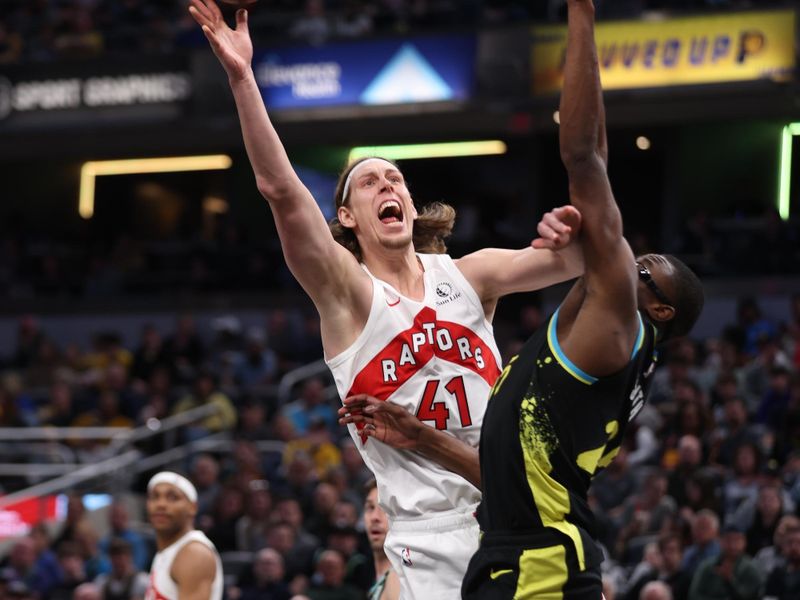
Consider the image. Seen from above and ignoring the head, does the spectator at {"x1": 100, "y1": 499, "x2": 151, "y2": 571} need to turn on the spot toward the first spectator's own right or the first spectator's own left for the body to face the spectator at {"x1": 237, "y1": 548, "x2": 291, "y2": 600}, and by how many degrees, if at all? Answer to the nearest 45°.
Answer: approximately 45° to the first spectator's own left

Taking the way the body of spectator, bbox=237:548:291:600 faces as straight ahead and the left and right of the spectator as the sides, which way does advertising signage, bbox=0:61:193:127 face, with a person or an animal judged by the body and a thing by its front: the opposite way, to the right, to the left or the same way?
the same way

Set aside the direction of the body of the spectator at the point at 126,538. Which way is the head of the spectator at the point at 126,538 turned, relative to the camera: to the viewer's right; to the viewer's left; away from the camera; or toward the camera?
toward the camera

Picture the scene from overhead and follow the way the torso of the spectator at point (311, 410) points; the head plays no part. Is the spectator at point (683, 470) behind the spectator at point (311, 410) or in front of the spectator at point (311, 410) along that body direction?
in front

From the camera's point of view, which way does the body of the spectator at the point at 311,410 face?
toward the camera

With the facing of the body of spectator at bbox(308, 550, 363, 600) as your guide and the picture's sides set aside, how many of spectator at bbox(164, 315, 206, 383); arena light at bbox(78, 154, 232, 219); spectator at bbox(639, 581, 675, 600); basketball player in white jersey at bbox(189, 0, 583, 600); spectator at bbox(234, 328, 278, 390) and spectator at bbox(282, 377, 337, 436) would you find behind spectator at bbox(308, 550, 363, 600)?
4

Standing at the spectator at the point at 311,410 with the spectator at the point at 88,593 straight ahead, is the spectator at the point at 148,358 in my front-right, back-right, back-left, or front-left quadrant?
back-right

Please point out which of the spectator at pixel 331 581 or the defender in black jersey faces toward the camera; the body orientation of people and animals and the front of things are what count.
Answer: the spectator

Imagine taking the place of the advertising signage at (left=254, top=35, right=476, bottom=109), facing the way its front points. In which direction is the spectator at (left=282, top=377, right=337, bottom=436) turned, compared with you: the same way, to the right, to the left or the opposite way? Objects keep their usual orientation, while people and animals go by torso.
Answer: the same way

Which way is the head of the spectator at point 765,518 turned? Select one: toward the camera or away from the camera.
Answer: toward the camera

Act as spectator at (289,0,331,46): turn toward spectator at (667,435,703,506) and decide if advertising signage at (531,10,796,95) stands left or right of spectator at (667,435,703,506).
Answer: left

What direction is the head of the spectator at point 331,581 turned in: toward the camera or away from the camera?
toward the camera

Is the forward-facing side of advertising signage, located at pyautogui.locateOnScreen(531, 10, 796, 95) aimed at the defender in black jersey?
yes

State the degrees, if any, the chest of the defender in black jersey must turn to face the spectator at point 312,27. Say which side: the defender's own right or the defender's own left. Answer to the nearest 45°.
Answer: approximately 90° to the defender's own right

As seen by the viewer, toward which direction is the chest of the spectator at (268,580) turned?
toward the camera

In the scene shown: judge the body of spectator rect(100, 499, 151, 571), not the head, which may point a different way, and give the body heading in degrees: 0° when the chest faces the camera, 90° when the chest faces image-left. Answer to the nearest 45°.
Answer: approximately 0°

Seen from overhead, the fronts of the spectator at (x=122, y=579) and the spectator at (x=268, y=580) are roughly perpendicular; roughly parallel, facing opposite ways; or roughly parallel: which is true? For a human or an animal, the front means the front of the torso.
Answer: roughly parallel

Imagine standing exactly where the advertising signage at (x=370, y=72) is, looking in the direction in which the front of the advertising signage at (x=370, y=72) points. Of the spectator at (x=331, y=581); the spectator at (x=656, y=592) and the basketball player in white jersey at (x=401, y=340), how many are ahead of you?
3

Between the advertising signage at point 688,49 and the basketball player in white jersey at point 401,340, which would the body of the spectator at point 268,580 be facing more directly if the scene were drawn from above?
the basketball player in white jersey

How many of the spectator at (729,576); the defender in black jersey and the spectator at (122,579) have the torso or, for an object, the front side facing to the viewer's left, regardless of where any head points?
1

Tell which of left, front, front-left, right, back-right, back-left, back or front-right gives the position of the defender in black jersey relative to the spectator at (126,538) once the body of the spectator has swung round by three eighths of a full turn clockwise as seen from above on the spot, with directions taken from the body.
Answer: back-left
